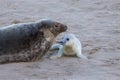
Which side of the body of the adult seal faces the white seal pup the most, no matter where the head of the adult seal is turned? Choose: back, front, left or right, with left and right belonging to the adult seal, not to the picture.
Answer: front

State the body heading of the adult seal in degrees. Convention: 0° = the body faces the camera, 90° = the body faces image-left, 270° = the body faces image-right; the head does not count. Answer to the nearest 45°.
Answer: approximately 270°

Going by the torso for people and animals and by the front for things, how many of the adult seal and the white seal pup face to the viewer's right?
1

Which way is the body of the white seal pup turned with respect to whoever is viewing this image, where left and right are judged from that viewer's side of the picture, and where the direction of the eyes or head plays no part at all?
facing the viewer and to the left of the viewer

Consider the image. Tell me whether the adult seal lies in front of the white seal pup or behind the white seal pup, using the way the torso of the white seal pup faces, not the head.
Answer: in front
